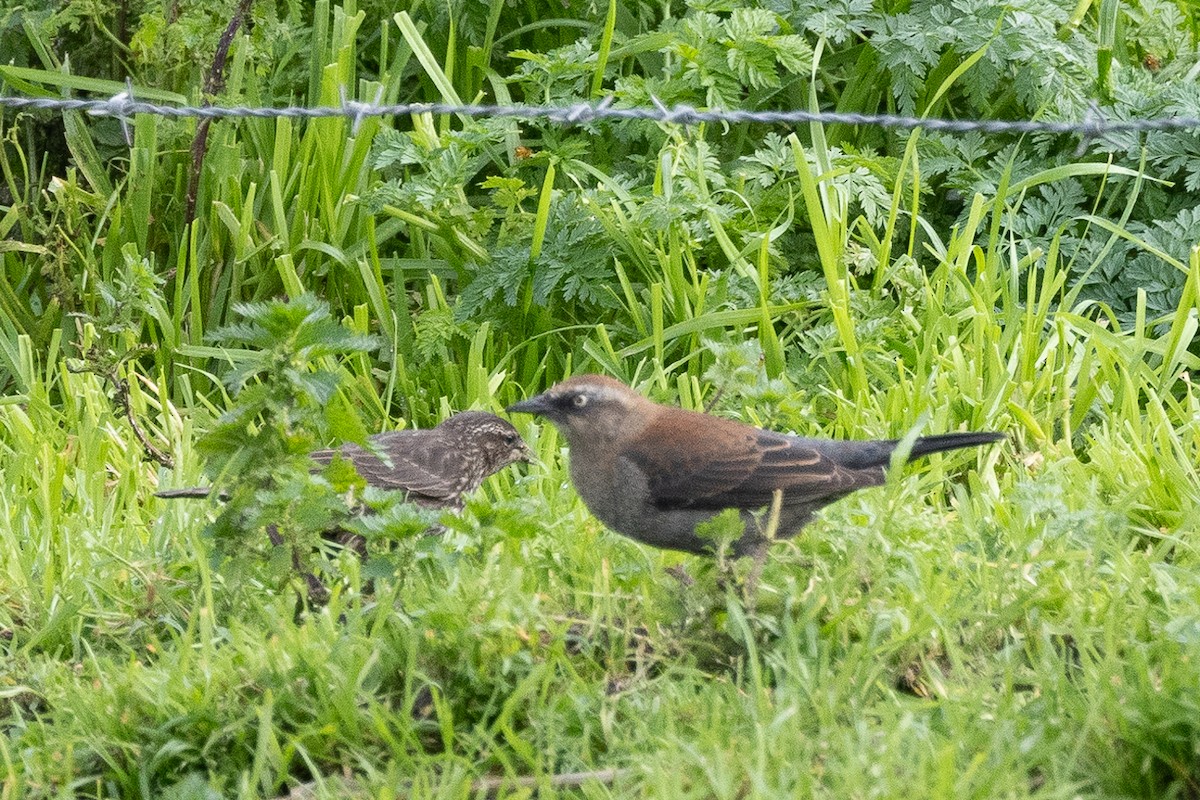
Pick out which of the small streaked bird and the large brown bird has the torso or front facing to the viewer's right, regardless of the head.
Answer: the small streaked bird

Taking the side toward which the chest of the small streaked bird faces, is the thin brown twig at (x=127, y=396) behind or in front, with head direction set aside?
behind

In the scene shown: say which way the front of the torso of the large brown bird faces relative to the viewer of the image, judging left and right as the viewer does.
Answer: facing to the left of the viewer

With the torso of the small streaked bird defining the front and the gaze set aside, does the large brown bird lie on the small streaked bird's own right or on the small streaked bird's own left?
on the small streaked bird's own right

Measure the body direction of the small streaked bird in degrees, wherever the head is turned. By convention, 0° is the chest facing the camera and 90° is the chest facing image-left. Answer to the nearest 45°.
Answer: approximately 270°

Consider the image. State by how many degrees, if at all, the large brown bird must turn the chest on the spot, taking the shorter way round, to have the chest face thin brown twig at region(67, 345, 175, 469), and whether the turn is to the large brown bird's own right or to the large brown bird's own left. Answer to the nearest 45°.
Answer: approximately 45° to the large brown bird's own right

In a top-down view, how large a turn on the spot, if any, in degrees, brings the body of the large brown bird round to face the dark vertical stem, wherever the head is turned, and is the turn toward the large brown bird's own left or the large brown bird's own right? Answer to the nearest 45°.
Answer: approximately 45° to the large brown bird's own right

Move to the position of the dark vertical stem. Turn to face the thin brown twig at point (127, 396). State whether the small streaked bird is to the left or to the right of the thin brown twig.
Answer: left

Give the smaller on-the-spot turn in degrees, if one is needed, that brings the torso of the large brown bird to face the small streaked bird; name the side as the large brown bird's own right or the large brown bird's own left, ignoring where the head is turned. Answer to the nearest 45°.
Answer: approximately 45° to the large brown bird's own right

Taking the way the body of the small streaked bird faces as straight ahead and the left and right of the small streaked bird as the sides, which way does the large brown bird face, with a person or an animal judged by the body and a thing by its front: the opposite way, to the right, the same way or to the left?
the opposite way

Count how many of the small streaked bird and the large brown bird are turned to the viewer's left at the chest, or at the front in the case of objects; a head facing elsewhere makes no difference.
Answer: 1
